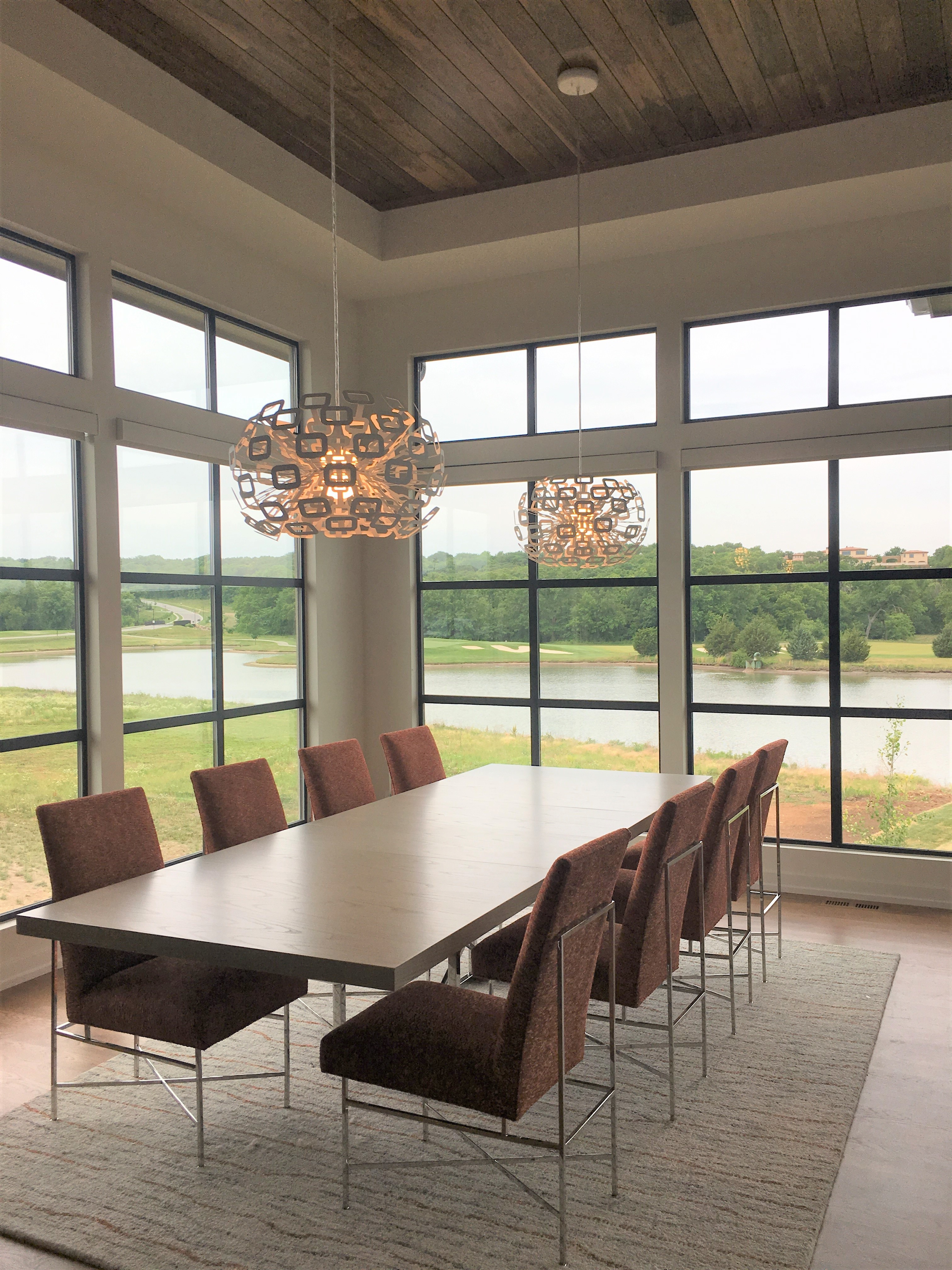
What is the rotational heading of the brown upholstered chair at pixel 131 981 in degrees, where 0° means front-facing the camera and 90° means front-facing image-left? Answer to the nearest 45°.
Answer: approximately 315°

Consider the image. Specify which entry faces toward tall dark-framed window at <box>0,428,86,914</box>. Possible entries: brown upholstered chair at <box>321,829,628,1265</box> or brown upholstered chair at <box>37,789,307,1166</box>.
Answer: brown upholstered chair at <box>321,829,628,1265</box>

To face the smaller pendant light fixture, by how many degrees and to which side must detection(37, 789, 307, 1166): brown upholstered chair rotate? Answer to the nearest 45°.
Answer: approximately 90° to its left

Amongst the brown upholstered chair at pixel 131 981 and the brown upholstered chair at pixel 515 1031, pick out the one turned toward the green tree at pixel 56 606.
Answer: the brown upholstered chair at pixel 515 1031

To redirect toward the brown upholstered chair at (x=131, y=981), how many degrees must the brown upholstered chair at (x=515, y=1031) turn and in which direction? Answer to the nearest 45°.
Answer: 0° — it already faces it

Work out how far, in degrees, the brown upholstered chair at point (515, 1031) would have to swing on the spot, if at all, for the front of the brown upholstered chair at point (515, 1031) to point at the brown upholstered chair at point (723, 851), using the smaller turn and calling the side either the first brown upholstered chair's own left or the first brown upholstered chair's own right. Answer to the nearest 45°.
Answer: approximately 90° to the first brown upholstered chair's own right

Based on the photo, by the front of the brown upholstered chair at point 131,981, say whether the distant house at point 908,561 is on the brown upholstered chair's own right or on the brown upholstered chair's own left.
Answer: on the brown upholstered chair's own left

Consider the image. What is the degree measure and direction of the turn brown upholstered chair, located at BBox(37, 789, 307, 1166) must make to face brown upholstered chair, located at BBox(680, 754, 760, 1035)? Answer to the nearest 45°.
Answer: approximately 45° to its left

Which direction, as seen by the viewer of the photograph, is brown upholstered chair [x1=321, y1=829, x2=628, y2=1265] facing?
facing away from the viewer and to the left of the viewer

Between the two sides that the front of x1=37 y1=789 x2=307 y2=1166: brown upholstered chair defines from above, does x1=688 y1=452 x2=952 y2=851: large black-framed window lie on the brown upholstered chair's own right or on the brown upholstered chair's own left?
on the brown upholstered chair's own left

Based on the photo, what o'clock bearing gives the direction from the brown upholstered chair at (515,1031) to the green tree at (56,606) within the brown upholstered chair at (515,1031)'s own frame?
The green tree is roughly at 2 o'clock from the brown upholstered chair.

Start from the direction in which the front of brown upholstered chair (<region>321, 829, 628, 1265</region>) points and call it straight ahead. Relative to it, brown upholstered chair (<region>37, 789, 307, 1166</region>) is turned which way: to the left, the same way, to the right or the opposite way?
the opposite way

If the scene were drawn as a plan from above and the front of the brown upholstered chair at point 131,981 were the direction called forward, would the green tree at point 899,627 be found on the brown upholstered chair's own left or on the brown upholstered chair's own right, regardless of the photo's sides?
on the brown upholstered chair's own left

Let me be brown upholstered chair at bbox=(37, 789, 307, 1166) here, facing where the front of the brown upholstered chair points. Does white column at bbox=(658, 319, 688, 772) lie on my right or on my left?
on my left

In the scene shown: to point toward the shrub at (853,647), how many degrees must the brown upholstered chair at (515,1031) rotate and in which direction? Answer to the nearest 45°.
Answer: approximately 90° to its right
